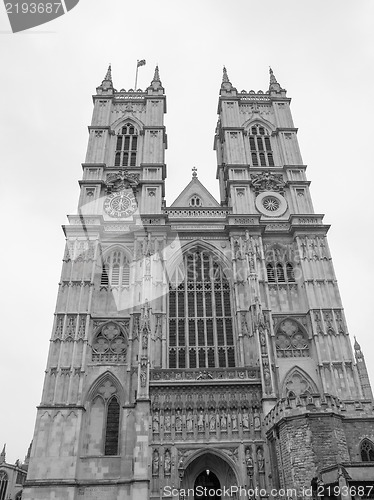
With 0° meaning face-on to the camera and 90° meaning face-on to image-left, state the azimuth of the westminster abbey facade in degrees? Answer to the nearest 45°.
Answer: approximately 0°
